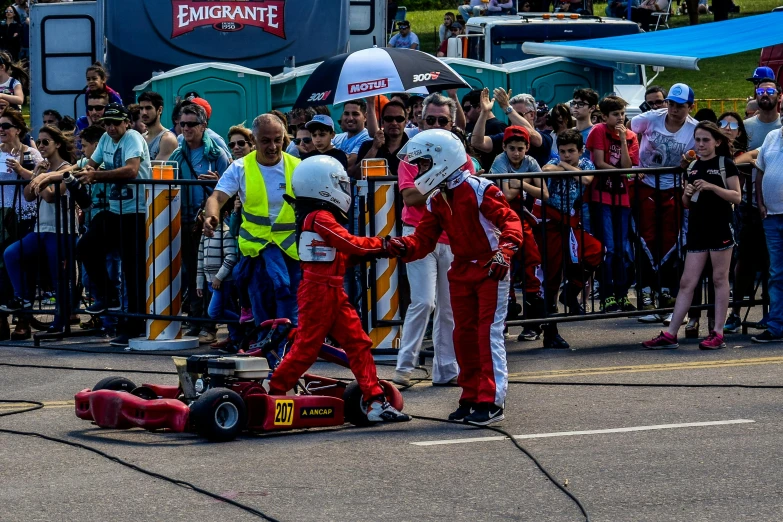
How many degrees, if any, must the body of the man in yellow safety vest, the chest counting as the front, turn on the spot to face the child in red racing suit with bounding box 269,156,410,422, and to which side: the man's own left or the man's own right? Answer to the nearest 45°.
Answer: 0° — they already face them

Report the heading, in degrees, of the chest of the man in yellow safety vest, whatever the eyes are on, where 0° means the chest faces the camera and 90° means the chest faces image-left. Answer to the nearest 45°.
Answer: approximately 0°

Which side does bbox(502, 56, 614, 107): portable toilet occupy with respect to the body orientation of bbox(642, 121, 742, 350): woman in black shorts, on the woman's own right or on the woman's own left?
on the woman's own right

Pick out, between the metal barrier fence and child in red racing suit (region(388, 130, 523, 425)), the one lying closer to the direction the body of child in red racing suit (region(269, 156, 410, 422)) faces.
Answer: the child in red racing suit

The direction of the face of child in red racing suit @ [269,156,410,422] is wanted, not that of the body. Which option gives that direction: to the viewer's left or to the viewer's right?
to the viewer's right

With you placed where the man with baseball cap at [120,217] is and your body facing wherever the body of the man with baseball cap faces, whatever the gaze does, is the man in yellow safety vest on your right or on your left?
on your left

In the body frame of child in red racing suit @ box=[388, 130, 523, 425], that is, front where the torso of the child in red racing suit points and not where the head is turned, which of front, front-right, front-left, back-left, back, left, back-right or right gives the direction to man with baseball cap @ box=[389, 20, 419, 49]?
back-right

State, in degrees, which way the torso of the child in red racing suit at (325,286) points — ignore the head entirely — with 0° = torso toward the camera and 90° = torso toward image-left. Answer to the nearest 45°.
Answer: approximately 270°
